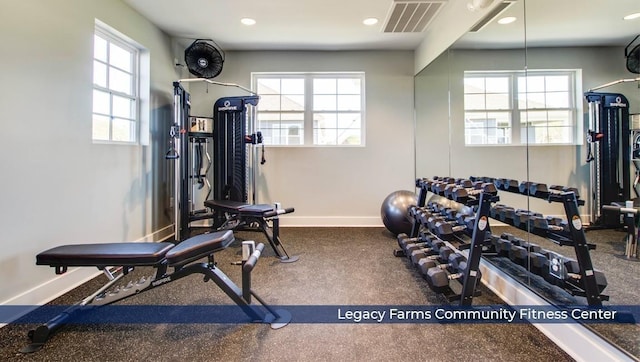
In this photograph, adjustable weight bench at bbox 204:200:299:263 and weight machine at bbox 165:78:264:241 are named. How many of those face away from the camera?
0

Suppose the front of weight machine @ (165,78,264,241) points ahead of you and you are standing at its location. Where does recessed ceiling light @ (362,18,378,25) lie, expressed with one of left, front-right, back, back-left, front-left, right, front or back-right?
front

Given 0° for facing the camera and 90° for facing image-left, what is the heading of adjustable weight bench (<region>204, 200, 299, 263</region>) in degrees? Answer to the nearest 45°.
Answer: approximately 315°

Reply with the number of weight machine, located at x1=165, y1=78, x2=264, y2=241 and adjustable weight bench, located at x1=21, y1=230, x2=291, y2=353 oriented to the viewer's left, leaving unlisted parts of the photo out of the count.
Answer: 0

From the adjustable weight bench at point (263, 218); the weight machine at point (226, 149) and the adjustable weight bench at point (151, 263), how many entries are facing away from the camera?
0

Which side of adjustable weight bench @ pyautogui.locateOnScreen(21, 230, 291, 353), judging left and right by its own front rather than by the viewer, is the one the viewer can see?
right

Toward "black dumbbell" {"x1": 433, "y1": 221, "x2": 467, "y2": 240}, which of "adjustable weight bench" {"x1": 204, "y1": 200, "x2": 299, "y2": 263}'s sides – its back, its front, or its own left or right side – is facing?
front

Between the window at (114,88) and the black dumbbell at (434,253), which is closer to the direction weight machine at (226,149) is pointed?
the black dumbbell

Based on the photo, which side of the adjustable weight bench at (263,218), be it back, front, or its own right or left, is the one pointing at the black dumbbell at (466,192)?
front
